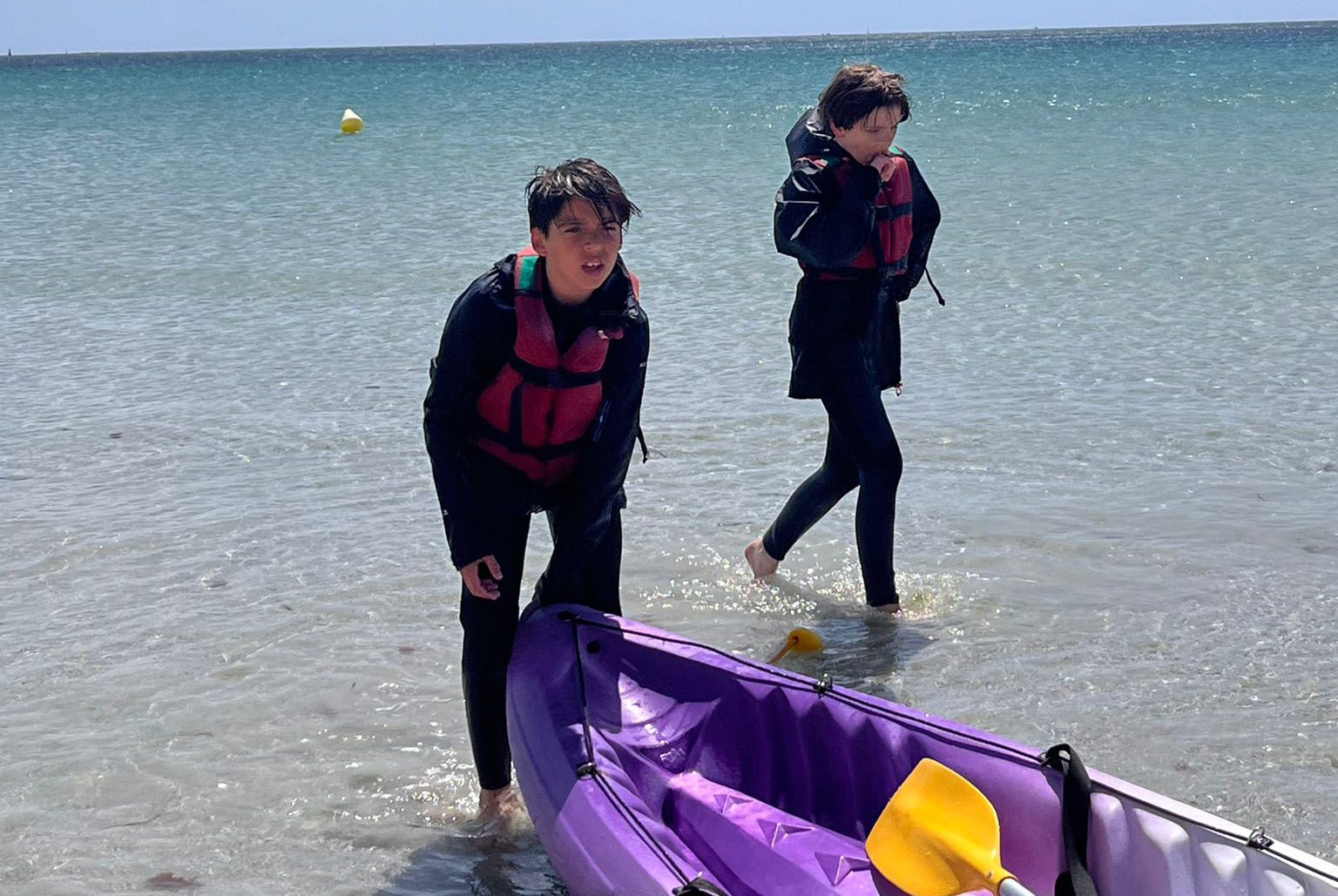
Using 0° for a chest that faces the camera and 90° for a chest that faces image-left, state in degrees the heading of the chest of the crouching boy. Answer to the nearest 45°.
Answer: approximately 315°

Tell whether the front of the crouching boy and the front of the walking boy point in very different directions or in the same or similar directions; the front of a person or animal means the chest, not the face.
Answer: same or similar directions

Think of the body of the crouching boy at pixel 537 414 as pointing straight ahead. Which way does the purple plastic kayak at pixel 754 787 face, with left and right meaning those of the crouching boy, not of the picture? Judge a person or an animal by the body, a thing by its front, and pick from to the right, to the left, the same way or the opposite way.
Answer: the opposite way

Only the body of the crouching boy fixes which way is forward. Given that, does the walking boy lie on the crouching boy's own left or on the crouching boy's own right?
on the crouching boy's own left

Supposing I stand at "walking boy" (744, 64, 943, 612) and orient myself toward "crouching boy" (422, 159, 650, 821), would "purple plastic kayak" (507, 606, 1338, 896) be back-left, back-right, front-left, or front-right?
front-left

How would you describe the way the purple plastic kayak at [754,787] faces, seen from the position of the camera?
facing away from the viewer and to the left of the viewer

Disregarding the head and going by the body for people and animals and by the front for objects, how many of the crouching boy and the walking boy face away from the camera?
0
